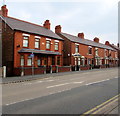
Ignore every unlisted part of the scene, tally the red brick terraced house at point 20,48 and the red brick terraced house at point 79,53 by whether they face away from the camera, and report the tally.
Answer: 0

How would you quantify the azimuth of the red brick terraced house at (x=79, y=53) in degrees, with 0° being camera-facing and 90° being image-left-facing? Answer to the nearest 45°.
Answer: approximately 315°

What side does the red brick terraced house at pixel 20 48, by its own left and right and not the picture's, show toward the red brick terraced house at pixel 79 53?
left

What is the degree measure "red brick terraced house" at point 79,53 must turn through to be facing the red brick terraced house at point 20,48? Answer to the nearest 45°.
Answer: approximately 90° to its right
